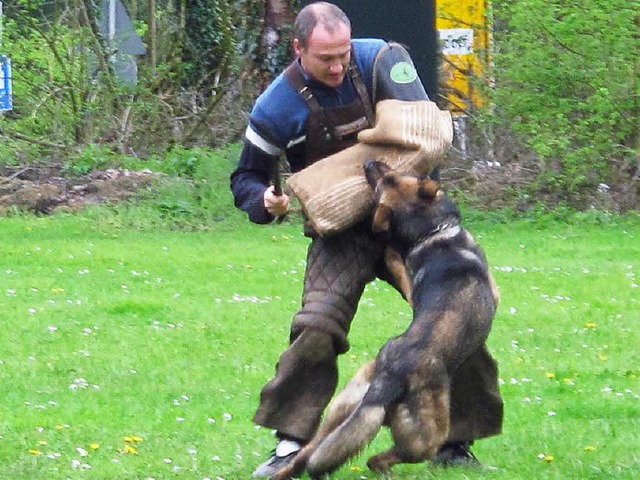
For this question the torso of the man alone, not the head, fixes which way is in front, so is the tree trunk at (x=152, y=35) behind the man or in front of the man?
behind

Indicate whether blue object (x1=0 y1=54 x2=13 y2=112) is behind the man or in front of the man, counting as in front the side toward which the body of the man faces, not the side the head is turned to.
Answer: behind

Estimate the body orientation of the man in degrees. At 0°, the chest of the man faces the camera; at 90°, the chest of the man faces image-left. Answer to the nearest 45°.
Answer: approximately 315°
